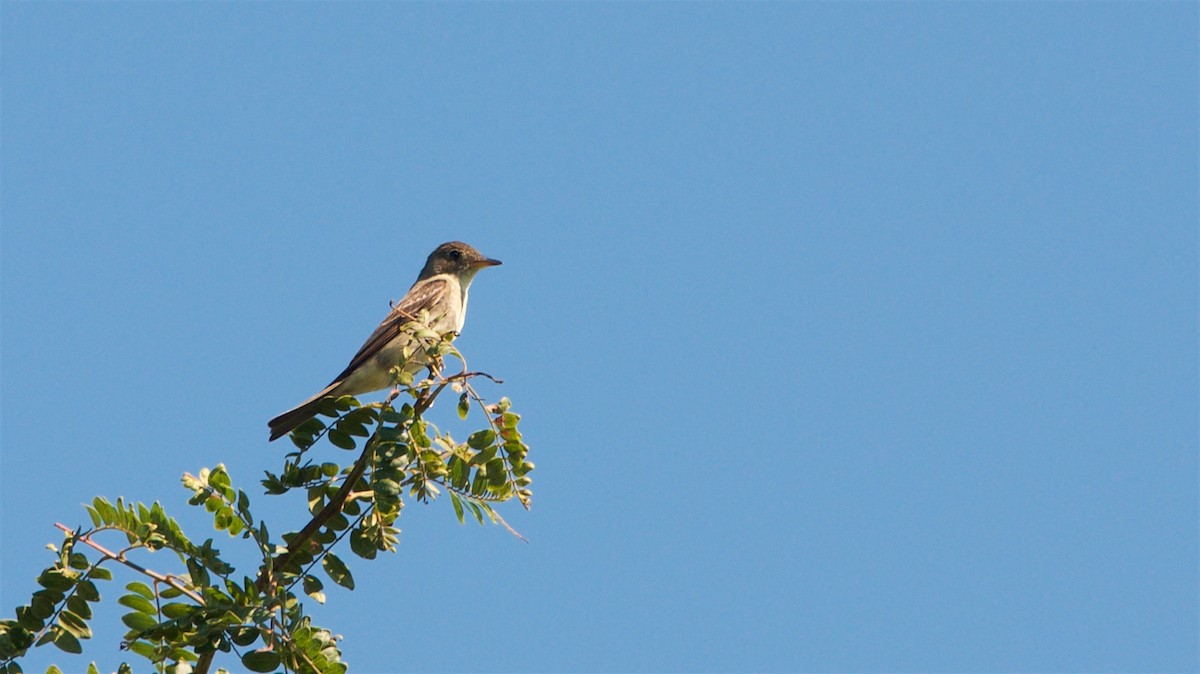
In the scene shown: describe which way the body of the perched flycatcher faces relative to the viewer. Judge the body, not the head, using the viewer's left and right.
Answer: facing to the right of the viewer
